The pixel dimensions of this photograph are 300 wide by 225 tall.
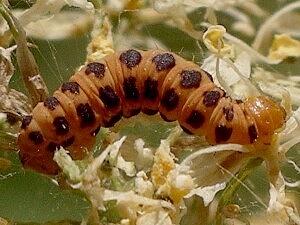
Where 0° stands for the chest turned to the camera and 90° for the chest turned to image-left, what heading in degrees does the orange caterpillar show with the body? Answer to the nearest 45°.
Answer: approximately 270°
